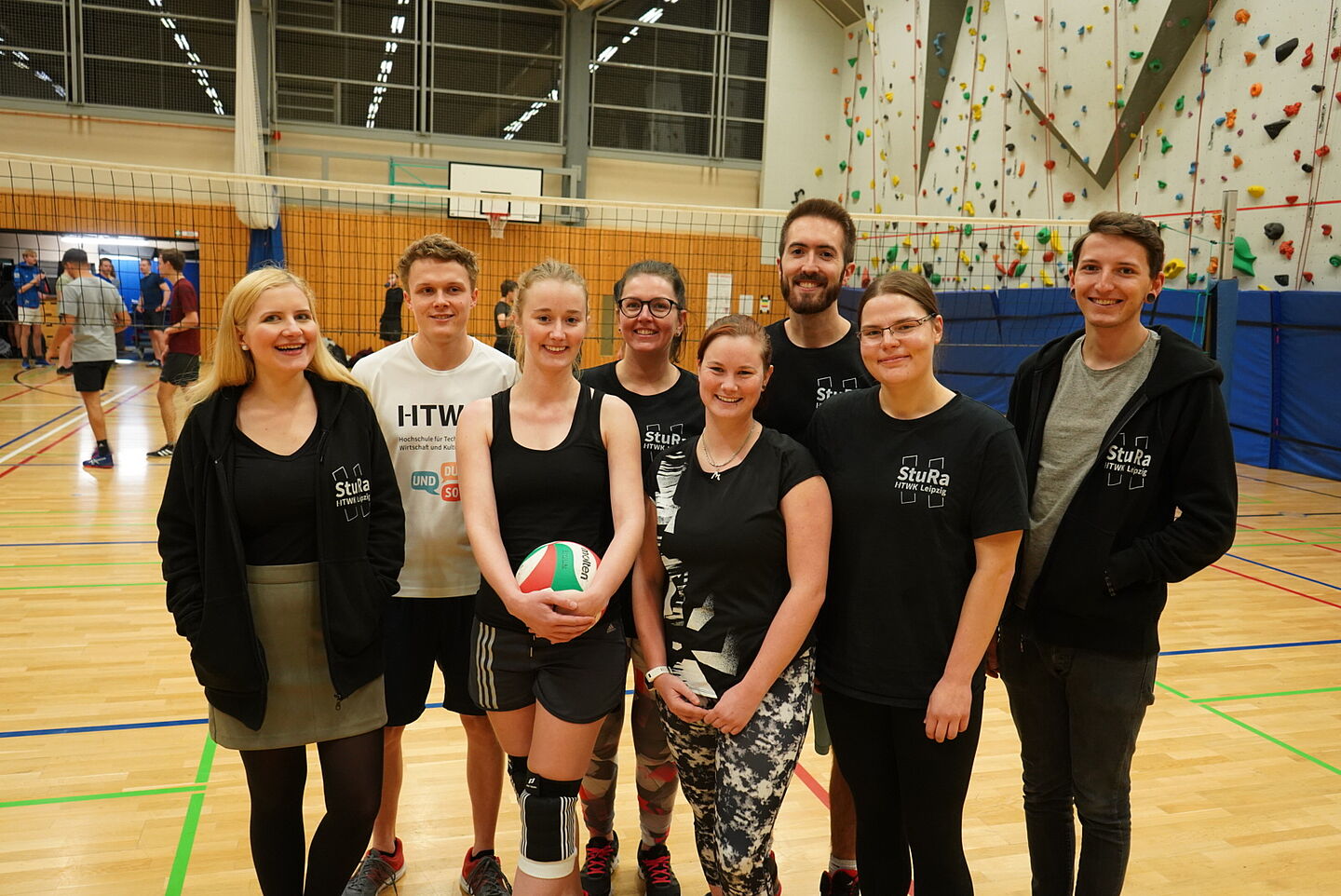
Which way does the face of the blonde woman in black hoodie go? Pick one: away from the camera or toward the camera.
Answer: toward the camera

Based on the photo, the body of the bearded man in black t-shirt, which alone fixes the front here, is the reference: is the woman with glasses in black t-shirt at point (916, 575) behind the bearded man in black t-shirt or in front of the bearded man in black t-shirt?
in front

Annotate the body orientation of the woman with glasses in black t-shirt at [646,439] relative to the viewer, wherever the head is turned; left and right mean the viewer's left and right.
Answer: facing the viewer

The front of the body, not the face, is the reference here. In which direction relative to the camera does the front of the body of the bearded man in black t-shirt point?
toward the camera

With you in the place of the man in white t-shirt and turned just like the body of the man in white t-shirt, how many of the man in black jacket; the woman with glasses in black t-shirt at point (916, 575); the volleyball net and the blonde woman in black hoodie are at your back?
1

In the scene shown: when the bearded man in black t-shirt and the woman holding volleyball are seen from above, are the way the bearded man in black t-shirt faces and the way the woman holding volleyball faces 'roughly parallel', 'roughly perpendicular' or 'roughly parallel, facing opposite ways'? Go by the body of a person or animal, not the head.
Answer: roughly parallel

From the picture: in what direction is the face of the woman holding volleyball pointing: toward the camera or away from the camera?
toward the camera

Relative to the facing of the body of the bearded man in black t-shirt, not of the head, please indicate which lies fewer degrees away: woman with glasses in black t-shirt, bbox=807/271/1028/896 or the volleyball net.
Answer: the woman with glasses in black t-shirt

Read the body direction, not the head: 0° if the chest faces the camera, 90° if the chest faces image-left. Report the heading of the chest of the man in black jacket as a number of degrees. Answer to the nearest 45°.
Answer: approximately 45°
